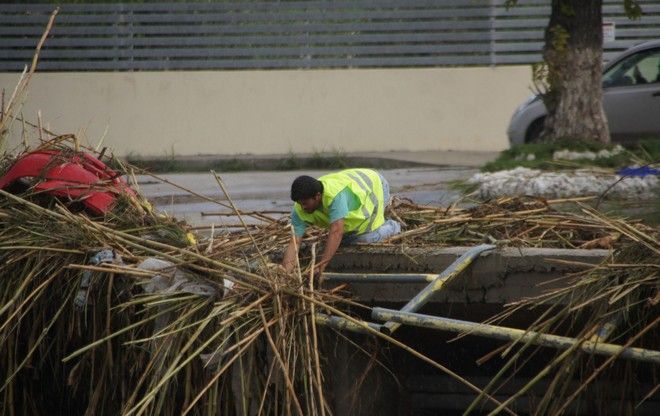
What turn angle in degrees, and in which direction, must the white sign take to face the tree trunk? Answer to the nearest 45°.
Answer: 0° — it already faces it

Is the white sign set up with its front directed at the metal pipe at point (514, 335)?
yes

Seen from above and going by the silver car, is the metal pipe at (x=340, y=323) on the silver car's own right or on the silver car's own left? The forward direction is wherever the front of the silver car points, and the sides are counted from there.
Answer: on the silver car's own left

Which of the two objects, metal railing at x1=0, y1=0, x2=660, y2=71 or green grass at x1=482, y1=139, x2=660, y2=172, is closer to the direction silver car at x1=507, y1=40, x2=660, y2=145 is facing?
the metal railing

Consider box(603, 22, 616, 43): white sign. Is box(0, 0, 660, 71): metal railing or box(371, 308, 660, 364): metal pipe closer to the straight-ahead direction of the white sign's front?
the metal pipe

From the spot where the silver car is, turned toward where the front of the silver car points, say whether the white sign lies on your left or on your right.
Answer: on your right

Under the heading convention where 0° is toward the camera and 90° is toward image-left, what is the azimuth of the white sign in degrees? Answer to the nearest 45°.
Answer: approximately 0°

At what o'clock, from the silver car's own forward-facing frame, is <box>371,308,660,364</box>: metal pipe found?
The metal pipe is roughly at 9 o'clock from the silver car.

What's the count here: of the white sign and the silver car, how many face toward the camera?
1

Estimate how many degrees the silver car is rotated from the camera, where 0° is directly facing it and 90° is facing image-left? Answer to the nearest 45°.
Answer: approximately 90°

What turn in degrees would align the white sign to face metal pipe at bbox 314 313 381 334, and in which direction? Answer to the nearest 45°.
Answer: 0° — it already faces it

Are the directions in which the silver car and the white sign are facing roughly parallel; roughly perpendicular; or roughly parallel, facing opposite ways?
roughly perpendicular

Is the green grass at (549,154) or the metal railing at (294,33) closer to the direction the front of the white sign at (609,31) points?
the green grass

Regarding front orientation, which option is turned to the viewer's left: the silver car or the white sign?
the silver car

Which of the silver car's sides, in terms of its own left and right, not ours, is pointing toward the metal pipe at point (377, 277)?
left
